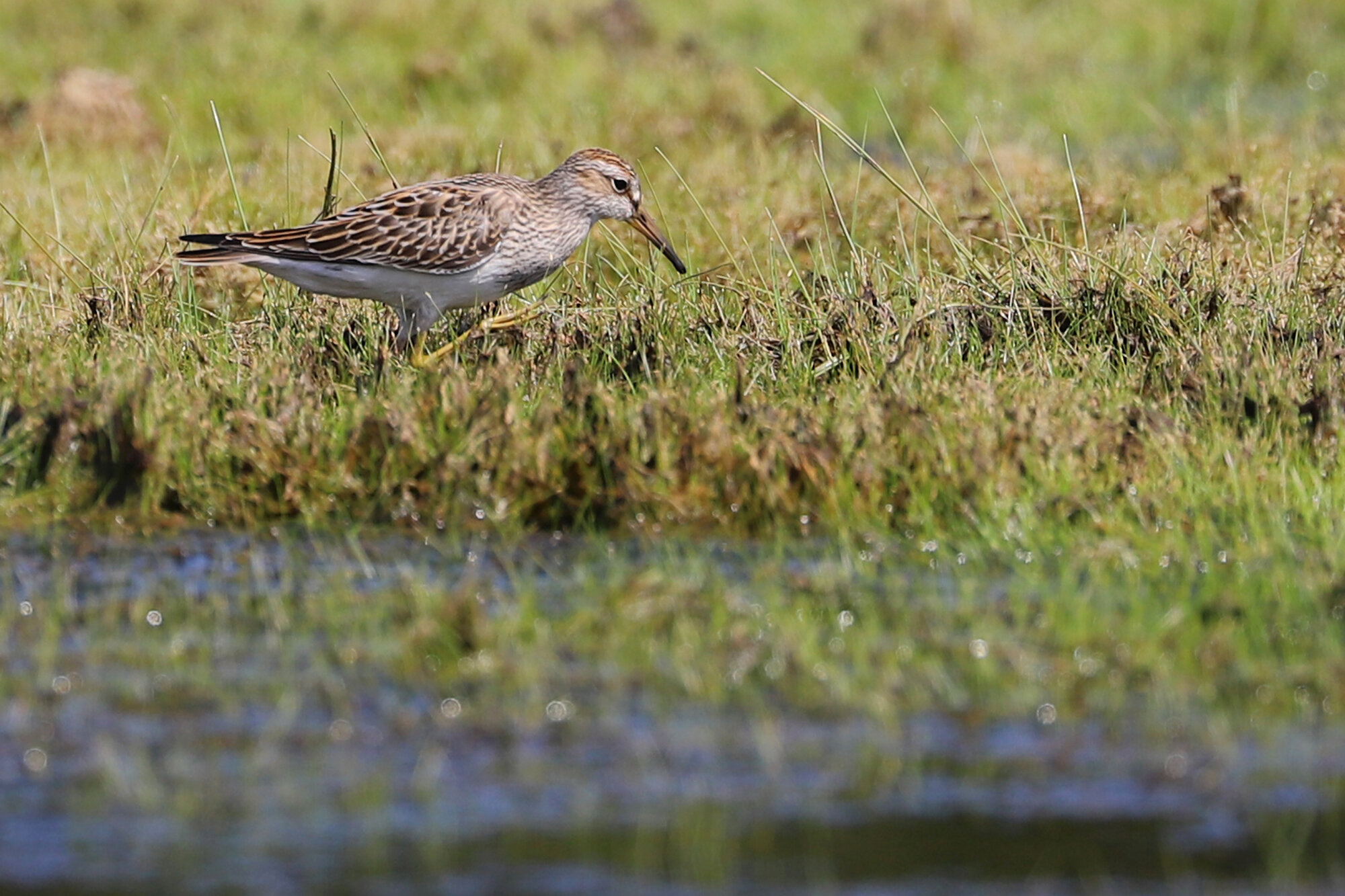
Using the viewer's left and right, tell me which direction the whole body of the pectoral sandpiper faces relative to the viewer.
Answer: facing to the right of the viewer
